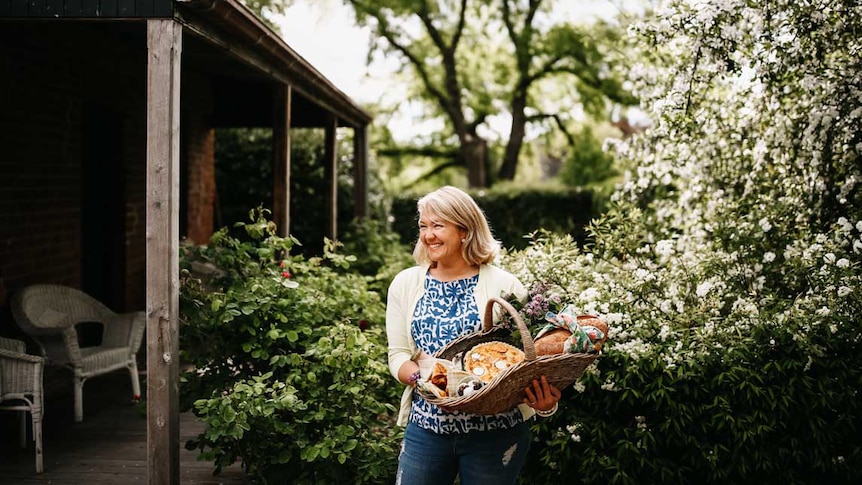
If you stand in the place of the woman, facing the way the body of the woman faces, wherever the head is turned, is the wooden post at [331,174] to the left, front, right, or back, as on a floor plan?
back

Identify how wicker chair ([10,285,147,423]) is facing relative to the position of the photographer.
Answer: facing the viewer and to the right of the viewer

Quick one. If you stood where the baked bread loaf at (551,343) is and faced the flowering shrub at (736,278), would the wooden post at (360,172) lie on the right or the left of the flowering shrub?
left

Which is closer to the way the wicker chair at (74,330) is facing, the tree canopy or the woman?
the woman

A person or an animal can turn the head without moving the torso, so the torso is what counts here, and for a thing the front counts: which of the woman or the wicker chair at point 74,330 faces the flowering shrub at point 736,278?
the wicker chair

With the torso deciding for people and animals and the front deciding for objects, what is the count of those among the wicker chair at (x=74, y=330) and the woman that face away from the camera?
0

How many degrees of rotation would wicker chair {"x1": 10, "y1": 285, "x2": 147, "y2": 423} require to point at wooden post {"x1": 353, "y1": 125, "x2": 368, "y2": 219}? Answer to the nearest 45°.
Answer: approximately 90° to its left

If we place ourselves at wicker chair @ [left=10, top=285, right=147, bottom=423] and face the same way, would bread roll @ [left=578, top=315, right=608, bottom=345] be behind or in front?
in front

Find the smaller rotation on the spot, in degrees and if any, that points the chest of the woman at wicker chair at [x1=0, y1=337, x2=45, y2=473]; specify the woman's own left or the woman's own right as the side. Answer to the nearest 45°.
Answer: approximately 135° to the woman's own right
